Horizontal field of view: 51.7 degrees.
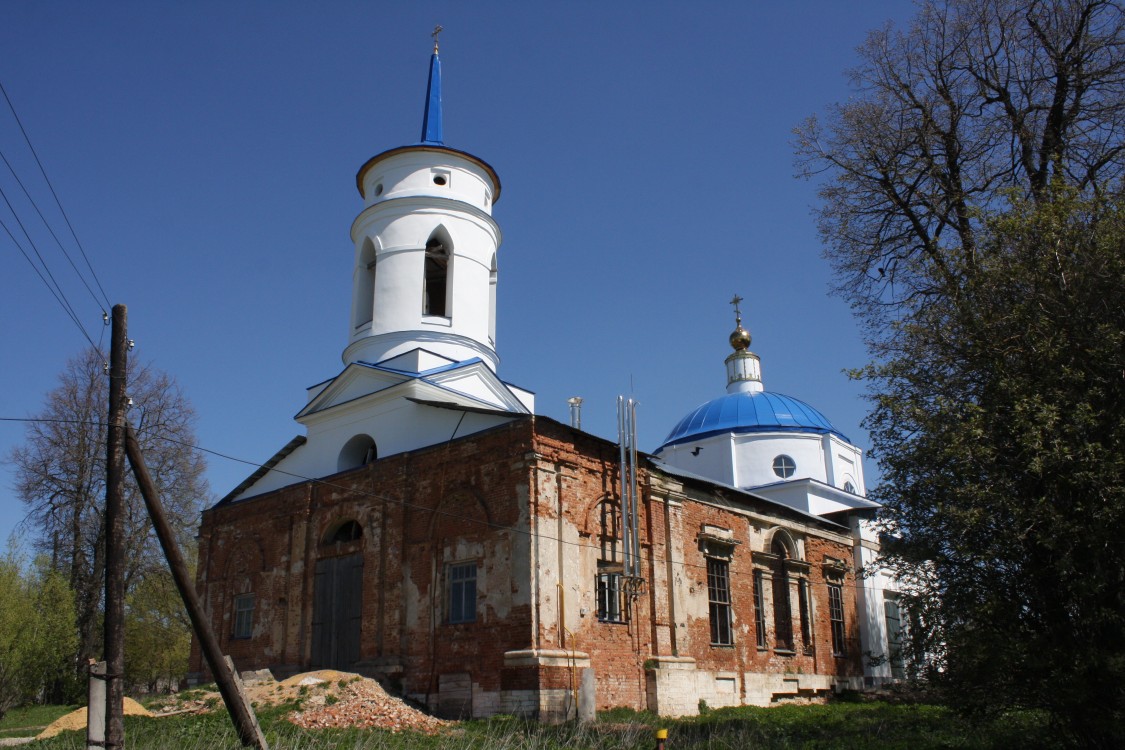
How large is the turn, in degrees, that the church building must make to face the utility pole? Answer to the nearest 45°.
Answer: approximately 45° to its left

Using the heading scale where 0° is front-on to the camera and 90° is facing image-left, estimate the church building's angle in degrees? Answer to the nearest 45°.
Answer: approximately 45°

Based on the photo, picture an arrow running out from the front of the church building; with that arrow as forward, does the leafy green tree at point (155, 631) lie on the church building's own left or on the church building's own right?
on the church building's own right

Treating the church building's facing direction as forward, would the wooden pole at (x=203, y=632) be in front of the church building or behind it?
in front
